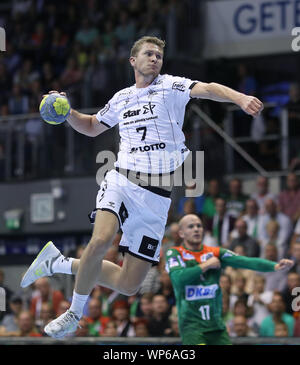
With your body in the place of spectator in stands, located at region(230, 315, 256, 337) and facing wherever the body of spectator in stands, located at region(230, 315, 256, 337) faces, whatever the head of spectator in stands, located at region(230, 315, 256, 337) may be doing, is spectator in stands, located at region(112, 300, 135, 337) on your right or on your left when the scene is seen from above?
on your right

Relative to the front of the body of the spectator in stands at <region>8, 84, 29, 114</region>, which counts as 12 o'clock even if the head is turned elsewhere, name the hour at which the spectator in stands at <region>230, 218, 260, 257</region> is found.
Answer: the spectator in stands at <region>230, 218, 260, 257</region> is roughly at 11 o'clock from the spectator in stands at <region>8, 84, 29, 114</region>.

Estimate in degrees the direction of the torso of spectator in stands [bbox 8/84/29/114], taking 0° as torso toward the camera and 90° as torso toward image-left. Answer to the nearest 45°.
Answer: approximately 0°

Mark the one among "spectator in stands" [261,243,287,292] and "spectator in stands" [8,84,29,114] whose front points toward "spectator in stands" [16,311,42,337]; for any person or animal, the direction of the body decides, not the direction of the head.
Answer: "spectator in stands" [8,84,29,114]

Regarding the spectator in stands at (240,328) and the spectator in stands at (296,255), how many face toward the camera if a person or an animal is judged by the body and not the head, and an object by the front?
2

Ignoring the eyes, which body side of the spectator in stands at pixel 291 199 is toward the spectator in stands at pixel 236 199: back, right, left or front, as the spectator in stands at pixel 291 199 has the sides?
right

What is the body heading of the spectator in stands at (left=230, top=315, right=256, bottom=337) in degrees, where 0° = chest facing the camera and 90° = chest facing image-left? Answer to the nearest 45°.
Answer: approximately 0°
